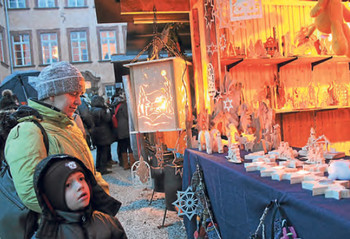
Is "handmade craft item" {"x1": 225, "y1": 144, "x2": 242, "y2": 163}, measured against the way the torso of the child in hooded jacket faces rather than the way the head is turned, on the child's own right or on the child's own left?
on the child's own left

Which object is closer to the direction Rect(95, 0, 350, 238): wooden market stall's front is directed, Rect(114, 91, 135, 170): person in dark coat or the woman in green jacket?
the woman in green jacket

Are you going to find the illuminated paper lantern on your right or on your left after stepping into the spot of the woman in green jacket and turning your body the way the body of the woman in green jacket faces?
on your left

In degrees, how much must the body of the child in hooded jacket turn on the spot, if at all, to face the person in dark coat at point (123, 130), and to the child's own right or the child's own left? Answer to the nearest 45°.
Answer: approximately 135° to the child's own left

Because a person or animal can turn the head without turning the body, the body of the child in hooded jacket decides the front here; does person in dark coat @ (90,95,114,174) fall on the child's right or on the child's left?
on the child's left

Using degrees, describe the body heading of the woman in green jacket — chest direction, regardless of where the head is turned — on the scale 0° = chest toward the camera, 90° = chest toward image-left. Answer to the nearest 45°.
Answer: approximately 315°

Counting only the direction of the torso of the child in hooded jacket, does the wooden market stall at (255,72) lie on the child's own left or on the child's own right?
on the child's own left

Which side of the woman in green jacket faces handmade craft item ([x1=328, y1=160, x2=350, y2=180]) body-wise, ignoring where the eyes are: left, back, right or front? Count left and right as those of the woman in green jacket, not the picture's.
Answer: front

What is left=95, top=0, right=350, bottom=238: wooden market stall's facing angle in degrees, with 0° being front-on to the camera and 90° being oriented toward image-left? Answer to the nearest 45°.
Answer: approximately 45°

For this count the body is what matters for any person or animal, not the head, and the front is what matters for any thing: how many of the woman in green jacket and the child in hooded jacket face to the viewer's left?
0

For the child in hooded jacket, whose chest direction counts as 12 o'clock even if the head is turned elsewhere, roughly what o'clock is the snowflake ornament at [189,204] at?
The snowflake ornament is roughly at 9 o'clock from the child in hooded jacket.

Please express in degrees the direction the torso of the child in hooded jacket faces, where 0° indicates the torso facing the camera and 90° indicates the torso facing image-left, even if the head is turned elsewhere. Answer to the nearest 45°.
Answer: approximately 315°
